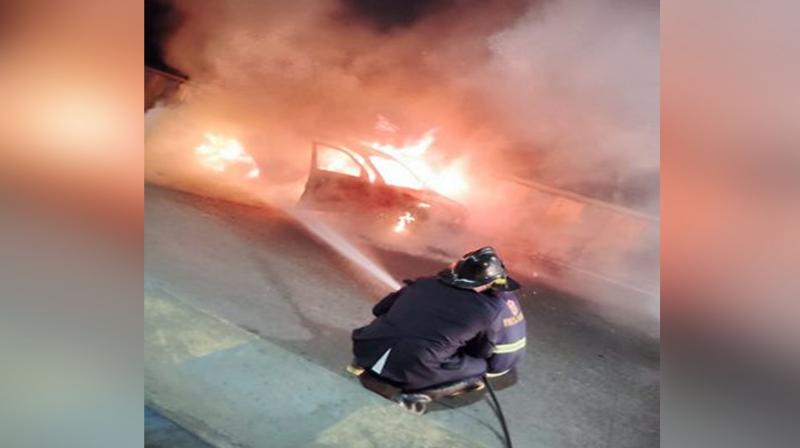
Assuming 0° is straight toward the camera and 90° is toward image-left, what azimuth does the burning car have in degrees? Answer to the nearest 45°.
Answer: approximately 315°
